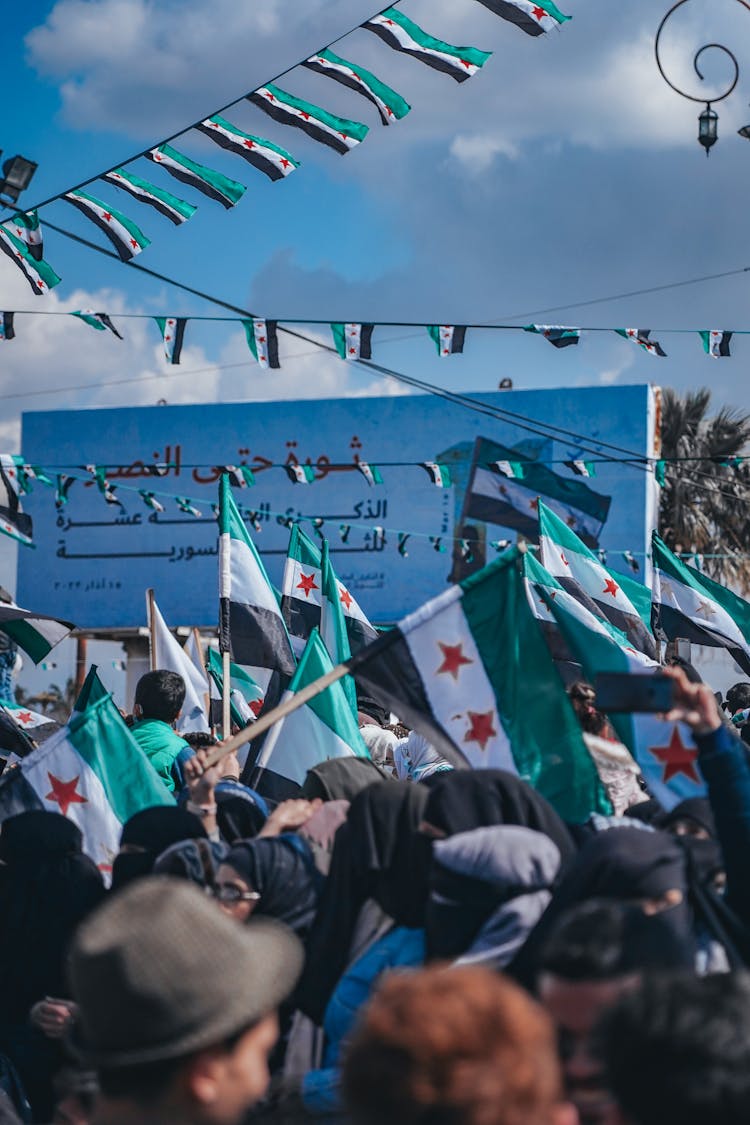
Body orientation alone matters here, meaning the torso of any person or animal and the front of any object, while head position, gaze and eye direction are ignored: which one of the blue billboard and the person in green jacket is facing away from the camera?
the person in green jacket

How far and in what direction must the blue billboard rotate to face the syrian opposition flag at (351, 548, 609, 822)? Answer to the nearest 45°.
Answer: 0° — it already faces it

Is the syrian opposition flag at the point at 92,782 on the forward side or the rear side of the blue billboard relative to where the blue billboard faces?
on the forward side

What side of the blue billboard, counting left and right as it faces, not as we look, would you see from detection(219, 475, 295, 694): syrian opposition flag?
front

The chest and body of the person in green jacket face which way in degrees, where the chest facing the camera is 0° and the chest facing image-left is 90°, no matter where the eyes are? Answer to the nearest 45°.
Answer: approximately 180°

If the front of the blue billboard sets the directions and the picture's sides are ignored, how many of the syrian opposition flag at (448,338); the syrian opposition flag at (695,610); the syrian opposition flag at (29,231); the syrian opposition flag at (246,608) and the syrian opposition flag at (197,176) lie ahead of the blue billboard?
5

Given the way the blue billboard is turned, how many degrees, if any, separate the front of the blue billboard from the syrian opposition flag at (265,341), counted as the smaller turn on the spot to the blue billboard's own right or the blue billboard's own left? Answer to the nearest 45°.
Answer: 0° — it already faces it

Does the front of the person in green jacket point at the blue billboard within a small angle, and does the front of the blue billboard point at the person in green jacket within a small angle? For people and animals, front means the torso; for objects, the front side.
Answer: yes

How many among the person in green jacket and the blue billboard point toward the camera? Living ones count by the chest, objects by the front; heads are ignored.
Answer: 1

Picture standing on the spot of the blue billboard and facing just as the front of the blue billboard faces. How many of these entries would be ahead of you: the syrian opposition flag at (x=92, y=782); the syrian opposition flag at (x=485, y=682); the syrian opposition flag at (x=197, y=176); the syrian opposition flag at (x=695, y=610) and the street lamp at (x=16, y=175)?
5

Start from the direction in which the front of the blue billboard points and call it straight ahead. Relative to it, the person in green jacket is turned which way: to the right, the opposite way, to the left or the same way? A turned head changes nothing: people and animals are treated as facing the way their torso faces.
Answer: the opposite way

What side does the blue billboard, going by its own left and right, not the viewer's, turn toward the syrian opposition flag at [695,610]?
front

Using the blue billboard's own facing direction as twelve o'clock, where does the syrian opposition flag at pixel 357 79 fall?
The syrian opposition flag is roughly at 12 o'clock from the blue billboard.

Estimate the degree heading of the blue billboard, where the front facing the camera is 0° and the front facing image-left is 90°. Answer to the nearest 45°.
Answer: approximately 0°
